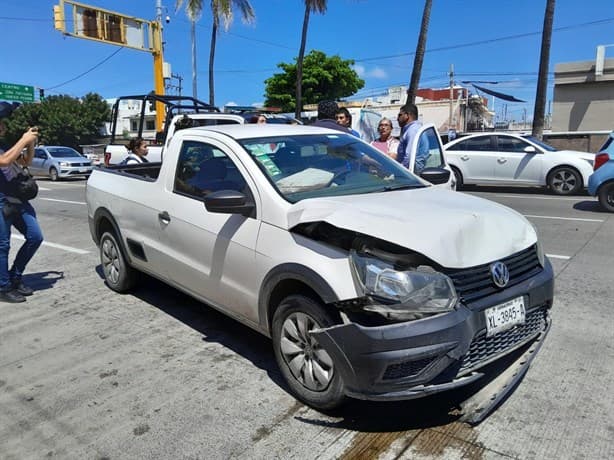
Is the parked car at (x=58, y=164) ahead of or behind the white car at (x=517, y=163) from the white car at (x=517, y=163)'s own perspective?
behind

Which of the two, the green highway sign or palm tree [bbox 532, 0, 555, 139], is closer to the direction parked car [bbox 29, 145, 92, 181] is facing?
the palm tree

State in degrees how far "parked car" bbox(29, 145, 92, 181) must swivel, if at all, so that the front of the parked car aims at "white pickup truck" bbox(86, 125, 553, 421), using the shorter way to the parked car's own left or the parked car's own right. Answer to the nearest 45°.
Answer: approximately 45° to the parked car's own right

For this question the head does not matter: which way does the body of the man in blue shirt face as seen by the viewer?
to the viewer's left

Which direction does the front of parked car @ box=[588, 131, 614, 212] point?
to the viewer's right

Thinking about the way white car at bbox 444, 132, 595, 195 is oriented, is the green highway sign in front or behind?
behind

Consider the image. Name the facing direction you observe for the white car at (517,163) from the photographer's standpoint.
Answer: facing to the right of the viewer

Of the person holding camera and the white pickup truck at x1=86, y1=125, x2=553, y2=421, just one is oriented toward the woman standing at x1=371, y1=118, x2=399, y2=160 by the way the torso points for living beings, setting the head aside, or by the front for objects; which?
the person holding camera

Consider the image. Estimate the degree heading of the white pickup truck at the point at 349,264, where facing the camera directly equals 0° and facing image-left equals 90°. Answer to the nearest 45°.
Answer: approximately 315°

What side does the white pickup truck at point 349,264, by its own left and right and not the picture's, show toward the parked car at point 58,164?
back

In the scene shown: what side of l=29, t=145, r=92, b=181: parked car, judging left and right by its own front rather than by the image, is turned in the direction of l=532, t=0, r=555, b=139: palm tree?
front

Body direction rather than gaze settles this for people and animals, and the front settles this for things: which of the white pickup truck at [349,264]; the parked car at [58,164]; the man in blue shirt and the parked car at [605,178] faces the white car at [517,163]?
the parked car at [58,164]

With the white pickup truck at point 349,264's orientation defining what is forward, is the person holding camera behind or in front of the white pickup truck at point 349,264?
behind

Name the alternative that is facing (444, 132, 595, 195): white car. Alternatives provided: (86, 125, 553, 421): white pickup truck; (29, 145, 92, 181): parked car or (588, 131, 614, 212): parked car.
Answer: (29, 145, 92, 181): parked car

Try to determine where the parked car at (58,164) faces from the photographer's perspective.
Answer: facing the viewer and to the right of the viewer

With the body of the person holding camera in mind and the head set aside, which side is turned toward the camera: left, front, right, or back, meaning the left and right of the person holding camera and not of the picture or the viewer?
right

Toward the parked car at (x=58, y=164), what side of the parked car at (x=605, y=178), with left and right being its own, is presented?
back
